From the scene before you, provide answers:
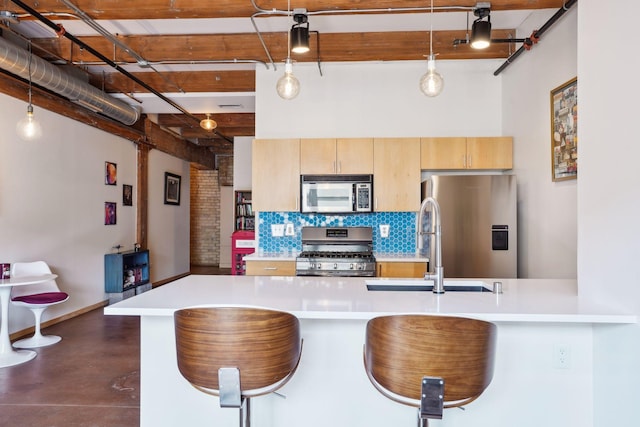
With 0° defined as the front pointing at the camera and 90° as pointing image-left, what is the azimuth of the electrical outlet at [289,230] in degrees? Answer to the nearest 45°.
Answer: approximately 0°

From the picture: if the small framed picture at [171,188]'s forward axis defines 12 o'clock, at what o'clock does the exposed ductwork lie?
The exposed ductwork is roughly at 2 o'clock from the small framed picture.

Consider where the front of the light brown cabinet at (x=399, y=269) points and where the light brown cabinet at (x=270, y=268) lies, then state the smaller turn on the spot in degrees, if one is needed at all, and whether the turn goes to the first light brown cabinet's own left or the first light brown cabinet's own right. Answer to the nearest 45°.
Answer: approximately 90° to the first light brown cabinet's own right

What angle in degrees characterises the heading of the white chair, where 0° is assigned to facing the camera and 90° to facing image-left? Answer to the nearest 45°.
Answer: approximately 315°

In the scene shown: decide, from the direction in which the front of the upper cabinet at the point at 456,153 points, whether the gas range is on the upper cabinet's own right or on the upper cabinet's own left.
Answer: on the upper cabinet's own right

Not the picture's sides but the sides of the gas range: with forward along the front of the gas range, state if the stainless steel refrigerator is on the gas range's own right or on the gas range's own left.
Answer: on the gas range's own left

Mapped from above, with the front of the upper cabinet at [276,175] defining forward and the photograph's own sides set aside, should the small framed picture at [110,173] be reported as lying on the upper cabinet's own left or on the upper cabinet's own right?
on the upper cabinet's own right

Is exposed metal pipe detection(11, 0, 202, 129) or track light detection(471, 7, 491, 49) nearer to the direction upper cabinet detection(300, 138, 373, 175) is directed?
the track light

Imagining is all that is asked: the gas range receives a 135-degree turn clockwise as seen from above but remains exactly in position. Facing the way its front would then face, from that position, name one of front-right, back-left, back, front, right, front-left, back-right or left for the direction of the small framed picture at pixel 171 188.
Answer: front

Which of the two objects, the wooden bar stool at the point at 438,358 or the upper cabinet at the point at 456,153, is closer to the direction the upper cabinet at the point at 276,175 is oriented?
the wooden bar stool

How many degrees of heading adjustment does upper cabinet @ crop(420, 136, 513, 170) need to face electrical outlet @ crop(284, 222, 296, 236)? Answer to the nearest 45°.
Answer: approximately 90° to its right

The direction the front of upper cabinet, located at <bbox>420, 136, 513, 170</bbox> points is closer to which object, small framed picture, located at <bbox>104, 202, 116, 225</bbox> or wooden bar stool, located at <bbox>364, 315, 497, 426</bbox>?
the wooden bar stool

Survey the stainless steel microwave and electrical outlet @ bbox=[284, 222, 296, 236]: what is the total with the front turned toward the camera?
2
